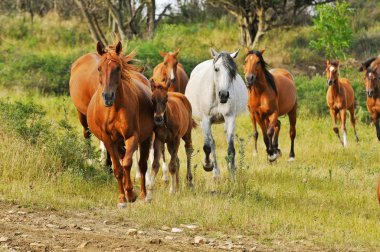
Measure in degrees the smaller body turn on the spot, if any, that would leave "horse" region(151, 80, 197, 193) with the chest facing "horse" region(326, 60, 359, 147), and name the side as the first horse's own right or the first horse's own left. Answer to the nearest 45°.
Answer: approximately 180°

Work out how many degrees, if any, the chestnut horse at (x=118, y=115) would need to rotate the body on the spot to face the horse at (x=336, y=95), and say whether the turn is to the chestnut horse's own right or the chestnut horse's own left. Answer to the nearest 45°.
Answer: approximately 180°

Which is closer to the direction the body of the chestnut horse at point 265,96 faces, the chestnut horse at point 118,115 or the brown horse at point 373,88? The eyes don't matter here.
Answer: the chestnut horse

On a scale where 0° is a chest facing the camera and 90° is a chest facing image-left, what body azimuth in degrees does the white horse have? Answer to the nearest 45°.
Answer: approximately 0°

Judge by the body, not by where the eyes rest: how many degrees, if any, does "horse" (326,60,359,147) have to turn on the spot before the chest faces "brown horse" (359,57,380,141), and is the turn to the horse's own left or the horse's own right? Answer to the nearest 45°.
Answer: approximately 90° to the horse's own left

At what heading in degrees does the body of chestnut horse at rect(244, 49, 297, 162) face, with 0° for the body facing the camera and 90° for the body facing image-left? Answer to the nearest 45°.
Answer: approximately 45°

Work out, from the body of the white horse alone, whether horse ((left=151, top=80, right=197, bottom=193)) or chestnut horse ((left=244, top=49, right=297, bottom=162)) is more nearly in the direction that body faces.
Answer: the horse

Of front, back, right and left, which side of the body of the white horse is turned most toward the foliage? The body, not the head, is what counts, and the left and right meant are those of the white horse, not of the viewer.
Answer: back
